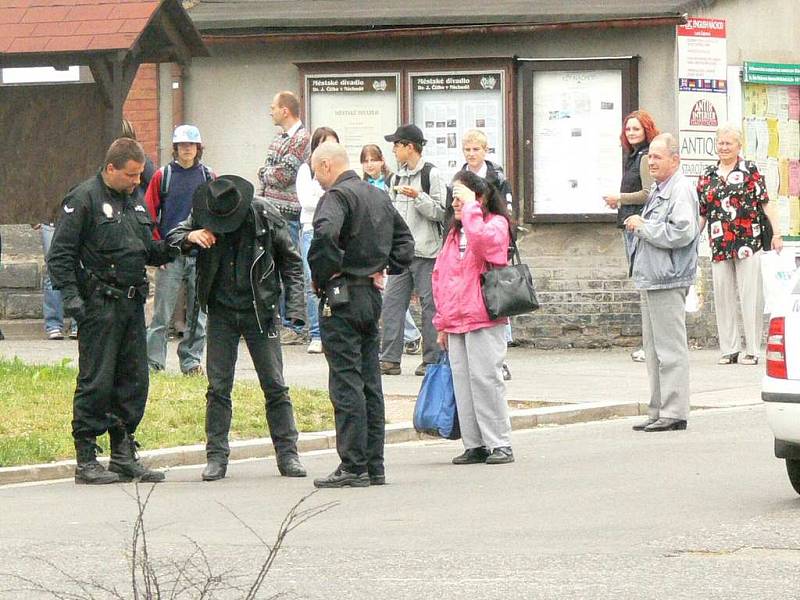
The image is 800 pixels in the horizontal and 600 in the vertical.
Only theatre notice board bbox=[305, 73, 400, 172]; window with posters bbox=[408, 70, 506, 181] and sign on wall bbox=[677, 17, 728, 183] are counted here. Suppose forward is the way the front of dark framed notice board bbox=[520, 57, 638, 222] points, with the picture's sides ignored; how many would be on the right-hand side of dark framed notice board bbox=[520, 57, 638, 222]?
2

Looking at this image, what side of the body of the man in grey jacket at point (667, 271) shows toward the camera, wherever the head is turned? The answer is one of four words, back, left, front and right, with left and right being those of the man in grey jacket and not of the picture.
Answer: left

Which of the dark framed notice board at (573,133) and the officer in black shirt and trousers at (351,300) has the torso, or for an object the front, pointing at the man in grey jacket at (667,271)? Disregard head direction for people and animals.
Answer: the dark framed notice board

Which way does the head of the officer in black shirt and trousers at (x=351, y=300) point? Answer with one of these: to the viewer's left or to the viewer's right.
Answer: to the viewer's left

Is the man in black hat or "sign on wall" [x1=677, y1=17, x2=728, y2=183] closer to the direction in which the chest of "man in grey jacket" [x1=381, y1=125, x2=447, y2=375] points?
the man in black hat

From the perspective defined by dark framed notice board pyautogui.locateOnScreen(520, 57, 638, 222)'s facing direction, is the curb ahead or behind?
ahead
